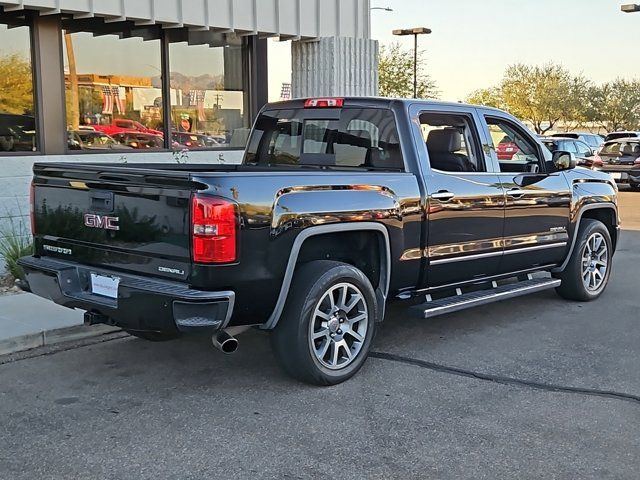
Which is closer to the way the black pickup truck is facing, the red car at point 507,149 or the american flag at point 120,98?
the red car

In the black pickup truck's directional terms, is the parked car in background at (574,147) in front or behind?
in front

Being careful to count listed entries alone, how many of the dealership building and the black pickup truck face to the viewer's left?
0

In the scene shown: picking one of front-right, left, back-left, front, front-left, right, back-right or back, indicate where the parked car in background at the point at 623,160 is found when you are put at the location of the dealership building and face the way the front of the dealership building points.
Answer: left

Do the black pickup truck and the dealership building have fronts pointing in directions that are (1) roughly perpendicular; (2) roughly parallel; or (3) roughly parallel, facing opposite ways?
roughly perpendicular

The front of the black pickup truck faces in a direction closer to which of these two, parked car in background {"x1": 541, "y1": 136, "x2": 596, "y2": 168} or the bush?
the parked car in background

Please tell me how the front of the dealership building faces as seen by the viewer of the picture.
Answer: facing the viewer and to the right of the viewer

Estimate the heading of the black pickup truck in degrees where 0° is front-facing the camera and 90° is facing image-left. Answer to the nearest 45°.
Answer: approximately 225°

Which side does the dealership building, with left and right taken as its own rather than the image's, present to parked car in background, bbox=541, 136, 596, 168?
left

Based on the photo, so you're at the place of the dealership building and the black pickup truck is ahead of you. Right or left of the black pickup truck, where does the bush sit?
right
